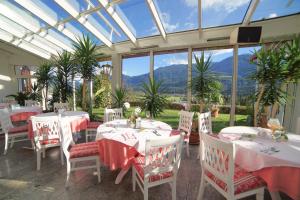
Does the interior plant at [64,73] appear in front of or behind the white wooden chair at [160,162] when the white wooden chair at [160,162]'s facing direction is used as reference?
in front

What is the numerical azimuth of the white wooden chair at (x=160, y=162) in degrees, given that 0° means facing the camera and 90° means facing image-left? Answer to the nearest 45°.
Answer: approximately 135°

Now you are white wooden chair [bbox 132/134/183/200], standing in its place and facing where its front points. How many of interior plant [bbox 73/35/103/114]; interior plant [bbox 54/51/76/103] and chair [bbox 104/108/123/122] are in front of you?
3

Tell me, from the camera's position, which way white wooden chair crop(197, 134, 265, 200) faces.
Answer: facing away from the viewer and to the right of the viewer

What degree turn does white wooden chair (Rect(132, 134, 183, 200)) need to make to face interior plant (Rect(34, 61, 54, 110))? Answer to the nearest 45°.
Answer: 0° — it already faces it

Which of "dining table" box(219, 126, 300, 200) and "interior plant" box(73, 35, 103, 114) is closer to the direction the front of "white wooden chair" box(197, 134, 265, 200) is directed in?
the dining table

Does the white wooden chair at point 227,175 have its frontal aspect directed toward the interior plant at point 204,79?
no

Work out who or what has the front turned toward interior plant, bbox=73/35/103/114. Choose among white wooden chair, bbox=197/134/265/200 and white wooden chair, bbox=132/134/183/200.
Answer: white wooden chair, bbox=132/134/183/200

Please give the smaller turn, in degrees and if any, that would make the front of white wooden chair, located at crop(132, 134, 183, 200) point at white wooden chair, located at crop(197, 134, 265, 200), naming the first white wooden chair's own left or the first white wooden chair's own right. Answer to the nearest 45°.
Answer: approximately 135° to the first white wooden chair's own right

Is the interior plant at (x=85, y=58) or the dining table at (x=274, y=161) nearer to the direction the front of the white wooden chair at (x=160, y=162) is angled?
the interior plant

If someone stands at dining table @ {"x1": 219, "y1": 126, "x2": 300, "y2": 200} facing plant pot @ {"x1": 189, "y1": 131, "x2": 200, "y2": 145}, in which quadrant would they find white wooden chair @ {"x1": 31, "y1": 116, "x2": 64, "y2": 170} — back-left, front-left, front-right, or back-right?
front-left

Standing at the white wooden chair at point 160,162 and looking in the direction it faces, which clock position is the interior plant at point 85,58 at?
The interior plant is roughly at 12 o'clock from the white wooden chair.

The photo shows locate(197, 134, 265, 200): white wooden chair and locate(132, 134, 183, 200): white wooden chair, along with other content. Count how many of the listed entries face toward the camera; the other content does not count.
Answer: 0

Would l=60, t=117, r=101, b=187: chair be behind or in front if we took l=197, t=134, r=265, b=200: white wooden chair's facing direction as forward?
behind
